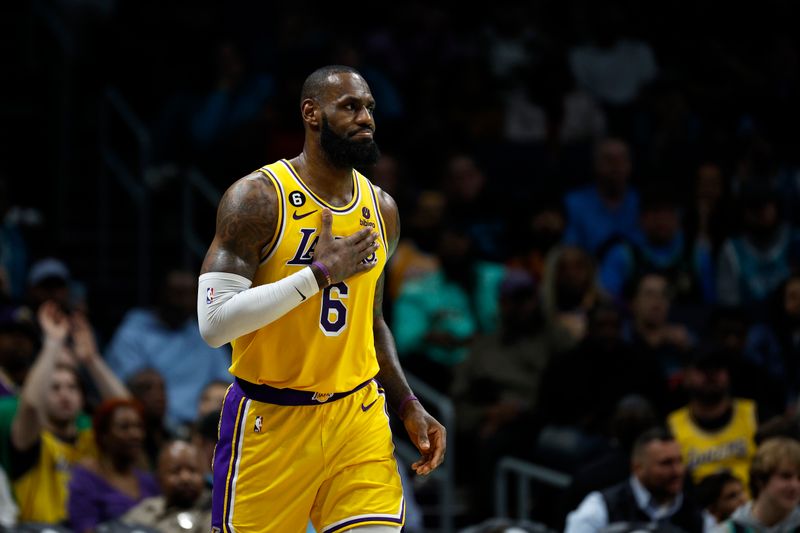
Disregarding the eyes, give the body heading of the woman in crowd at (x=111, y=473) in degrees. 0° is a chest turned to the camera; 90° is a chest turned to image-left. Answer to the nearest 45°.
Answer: approximately 315°

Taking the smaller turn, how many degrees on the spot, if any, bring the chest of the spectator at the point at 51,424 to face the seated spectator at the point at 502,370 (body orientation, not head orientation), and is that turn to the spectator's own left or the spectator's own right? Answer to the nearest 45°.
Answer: approximately 45° to the spectator's own left

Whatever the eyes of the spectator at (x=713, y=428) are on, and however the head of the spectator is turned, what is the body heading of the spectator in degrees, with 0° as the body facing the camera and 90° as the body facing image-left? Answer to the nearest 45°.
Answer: approximately 0°

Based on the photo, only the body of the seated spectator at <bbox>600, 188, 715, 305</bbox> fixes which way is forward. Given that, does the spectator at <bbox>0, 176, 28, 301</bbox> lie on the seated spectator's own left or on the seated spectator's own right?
on the seated spectator's own right

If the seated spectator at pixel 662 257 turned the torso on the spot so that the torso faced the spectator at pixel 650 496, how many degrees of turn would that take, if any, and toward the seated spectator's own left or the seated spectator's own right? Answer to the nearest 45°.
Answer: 0° — they already face them

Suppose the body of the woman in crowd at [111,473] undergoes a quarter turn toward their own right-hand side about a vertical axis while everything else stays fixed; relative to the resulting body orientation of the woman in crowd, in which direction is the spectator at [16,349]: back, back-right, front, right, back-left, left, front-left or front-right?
right

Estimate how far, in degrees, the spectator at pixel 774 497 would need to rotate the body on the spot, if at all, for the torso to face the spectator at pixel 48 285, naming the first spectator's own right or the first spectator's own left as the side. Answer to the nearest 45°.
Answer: approximately 135° to the first spectator's own right

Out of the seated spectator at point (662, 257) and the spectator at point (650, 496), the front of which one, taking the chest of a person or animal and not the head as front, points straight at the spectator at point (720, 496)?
the seated spectator

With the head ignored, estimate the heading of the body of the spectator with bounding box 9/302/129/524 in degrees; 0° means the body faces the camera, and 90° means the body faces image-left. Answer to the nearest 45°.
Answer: approximately 315°
